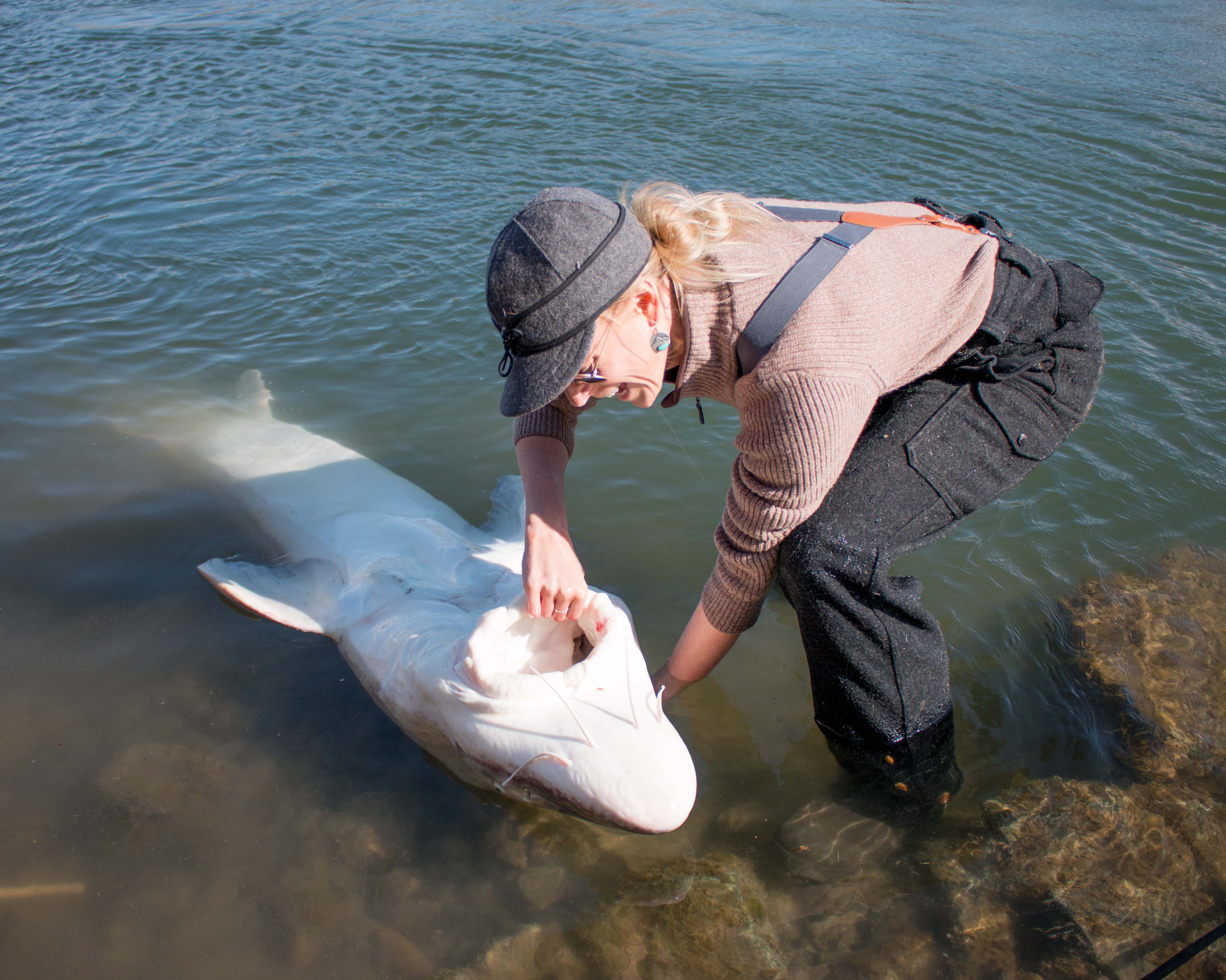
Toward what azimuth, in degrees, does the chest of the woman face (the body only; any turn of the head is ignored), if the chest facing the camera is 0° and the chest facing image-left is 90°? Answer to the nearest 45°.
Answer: approximately 90°
